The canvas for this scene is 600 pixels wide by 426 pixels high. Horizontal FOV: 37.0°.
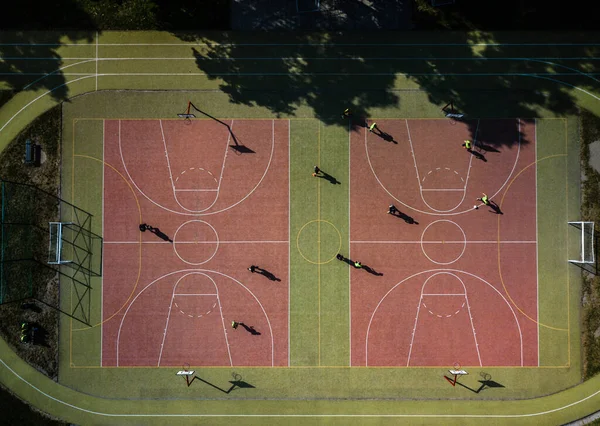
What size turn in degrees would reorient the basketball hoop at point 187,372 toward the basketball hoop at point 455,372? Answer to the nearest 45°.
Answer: approximately 90° to its right

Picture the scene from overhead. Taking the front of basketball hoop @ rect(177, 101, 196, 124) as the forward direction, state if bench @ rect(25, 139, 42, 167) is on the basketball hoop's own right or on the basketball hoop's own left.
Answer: on the basketball hoop's own right

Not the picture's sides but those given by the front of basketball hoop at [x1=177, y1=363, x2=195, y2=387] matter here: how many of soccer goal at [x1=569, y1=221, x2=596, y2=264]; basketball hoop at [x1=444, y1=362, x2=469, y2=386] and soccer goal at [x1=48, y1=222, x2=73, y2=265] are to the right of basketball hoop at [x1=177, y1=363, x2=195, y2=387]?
2

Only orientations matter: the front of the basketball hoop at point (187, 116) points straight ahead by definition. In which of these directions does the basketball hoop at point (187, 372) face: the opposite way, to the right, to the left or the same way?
the opposite way

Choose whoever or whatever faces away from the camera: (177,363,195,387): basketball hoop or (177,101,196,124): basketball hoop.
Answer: (177,363,195,387): basketball hoop

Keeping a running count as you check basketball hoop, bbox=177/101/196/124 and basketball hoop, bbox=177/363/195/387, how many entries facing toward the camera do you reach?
1

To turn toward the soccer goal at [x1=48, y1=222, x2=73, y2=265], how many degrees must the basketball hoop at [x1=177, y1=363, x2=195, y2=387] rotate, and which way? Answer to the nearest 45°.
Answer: approximately 45° to its left

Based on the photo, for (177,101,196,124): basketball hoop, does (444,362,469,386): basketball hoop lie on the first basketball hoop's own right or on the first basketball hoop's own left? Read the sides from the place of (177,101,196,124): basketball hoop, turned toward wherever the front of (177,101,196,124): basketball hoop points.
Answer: on the first basketball hoop's own left

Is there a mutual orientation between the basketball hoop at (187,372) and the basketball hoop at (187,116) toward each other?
yes
